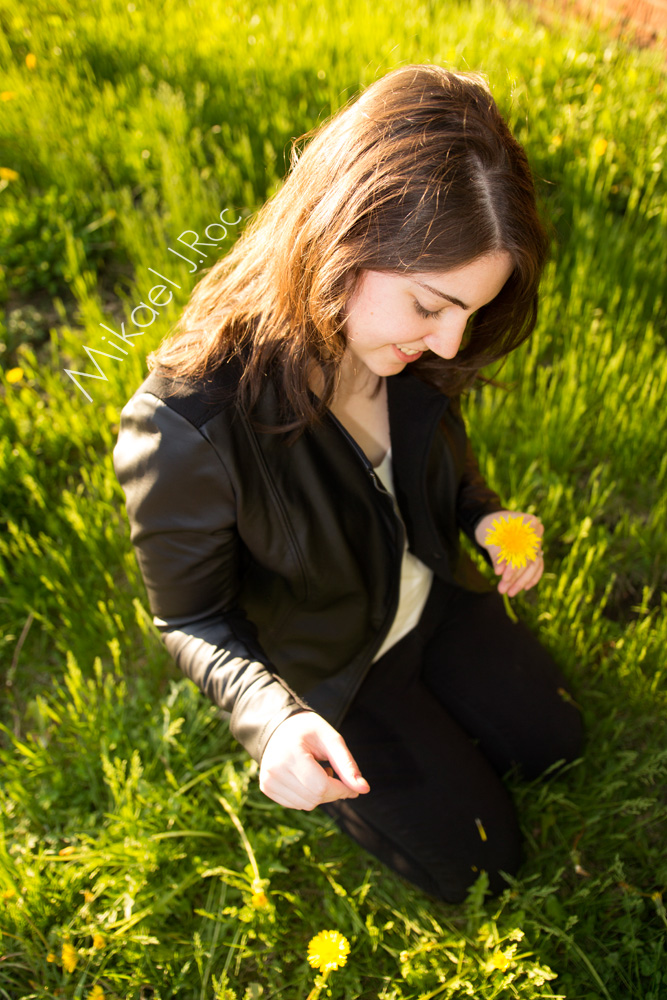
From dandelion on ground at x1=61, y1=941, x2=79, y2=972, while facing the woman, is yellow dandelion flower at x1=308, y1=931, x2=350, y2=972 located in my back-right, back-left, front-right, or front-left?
front-right

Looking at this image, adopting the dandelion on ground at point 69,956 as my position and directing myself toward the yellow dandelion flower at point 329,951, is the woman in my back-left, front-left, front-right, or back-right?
front-left

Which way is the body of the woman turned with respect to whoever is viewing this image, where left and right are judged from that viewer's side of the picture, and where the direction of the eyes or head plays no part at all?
facing the viewer and to the right of the viewer

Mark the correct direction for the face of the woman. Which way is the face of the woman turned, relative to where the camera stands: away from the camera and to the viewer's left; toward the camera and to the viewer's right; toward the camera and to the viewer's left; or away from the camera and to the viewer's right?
toward the camera and to the viewer's right
